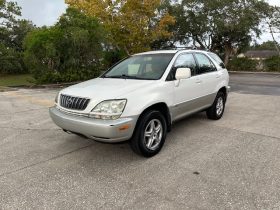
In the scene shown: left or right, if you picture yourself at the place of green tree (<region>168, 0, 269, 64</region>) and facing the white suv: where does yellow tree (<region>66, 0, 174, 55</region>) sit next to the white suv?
right

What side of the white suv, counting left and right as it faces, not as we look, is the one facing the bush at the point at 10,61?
right

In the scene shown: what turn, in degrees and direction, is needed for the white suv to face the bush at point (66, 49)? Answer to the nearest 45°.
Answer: approximately 135° to its right

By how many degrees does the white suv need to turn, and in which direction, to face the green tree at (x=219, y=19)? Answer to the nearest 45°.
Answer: approximately 135° to its right

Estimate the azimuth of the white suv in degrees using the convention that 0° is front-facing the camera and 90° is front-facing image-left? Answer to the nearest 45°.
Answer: approximately 45°

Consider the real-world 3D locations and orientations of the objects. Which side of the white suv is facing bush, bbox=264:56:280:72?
back

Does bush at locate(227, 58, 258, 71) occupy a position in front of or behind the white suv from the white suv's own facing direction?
behind

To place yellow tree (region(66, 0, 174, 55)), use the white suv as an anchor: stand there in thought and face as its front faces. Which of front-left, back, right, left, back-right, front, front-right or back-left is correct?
back-right

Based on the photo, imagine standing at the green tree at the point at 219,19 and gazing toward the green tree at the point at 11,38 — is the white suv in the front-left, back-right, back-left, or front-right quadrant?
front-left

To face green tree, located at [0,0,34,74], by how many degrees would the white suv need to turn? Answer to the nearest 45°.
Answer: approximately 90° to its right

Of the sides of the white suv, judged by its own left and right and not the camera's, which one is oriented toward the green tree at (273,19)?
back
